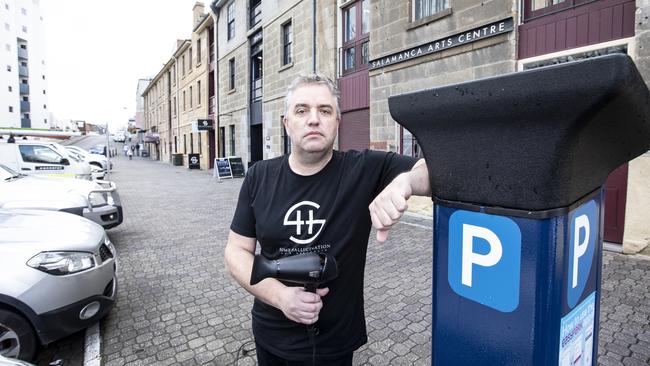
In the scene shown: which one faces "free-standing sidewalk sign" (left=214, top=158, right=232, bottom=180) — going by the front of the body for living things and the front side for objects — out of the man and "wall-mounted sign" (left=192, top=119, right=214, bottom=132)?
"wall-mounted sign" (left=192, top=119, right=214, bottom=132)

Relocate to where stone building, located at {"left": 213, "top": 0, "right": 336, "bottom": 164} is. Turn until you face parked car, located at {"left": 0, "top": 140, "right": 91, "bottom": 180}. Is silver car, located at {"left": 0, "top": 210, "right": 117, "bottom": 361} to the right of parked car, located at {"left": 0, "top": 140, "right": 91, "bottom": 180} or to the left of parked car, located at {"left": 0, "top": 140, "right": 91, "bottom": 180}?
left

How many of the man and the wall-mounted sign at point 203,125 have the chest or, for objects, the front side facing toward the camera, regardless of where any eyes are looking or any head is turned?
2

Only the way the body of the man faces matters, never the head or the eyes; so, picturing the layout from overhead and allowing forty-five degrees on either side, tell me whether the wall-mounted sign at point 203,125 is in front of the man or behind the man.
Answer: behind

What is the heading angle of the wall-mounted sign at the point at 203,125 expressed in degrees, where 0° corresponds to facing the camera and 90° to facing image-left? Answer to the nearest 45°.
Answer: approximately 0°

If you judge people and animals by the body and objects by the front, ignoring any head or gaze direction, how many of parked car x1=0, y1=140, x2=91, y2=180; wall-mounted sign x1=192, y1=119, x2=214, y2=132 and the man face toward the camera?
2

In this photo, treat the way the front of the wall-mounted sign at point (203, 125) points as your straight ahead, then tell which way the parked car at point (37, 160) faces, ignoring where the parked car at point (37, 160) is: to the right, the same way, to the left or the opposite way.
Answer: to the left

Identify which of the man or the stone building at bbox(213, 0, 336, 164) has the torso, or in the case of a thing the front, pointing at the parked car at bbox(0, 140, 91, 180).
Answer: the stone building

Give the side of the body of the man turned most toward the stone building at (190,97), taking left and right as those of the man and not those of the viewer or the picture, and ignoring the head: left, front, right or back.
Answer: back
